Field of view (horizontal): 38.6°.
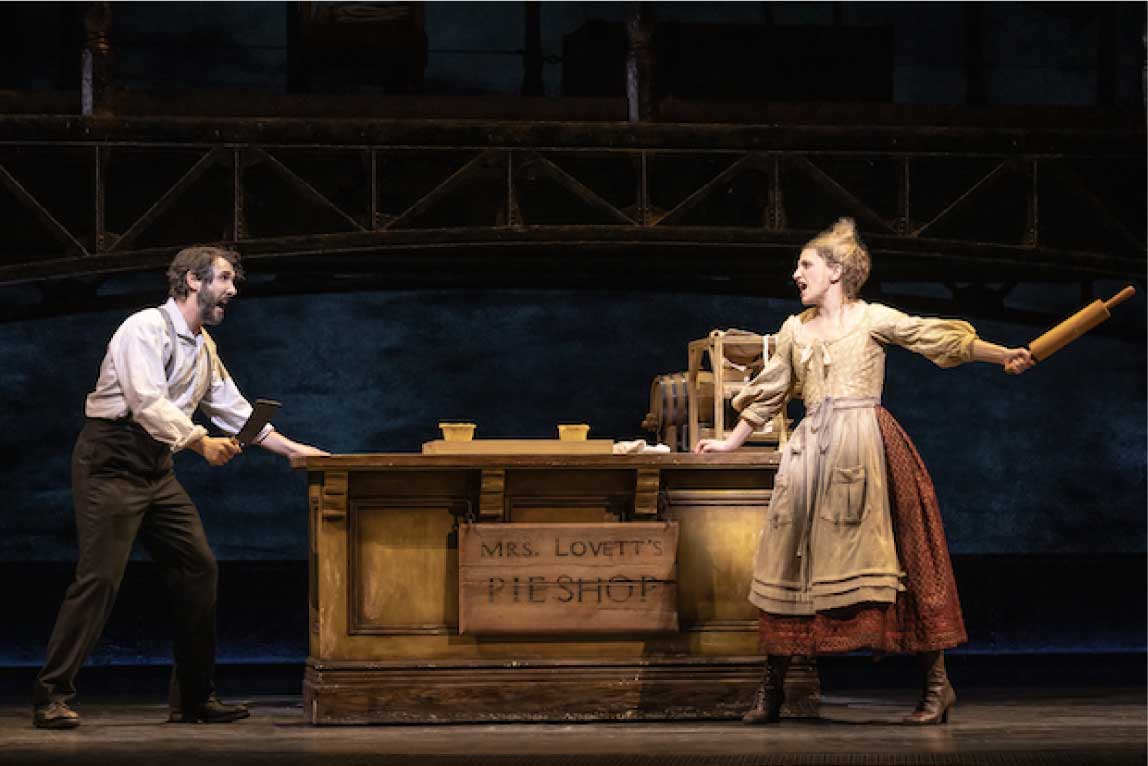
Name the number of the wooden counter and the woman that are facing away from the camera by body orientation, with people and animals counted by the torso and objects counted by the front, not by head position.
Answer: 0

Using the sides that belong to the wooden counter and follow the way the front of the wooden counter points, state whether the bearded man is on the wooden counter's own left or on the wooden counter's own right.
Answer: on the wooden counter's own right

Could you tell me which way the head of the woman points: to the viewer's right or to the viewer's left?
to the viewer's left

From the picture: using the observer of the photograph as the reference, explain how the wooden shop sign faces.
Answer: facing the viewer

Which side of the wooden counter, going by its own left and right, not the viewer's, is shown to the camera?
front

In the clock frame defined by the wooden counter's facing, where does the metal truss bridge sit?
The metal truss bridge is roughly at 6 o'clock from the wooden counter.

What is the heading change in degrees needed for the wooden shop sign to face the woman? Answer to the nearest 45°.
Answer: approximately 90° to its left

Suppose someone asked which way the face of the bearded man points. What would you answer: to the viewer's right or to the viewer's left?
to the viewer's right

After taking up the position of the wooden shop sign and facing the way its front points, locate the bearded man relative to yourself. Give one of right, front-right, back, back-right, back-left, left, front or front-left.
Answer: right

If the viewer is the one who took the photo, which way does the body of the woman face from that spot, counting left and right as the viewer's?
facing the viewer and to the left of the viewer

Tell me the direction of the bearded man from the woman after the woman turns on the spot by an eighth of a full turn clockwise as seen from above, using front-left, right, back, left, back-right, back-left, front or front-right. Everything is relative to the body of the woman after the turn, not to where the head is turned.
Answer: front

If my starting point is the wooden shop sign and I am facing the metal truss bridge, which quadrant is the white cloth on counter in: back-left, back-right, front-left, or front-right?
front-right

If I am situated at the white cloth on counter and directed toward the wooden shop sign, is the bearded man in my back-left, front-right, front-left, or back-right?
front-right

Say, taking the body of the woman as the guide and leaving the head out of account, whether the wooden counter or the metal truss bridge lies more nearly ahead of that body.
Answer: the wooden counter

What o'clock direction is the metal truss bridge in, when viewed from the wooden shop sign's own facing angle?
The metal truss bridge is roughly at 6 o'clock from the wooden shop sign.
